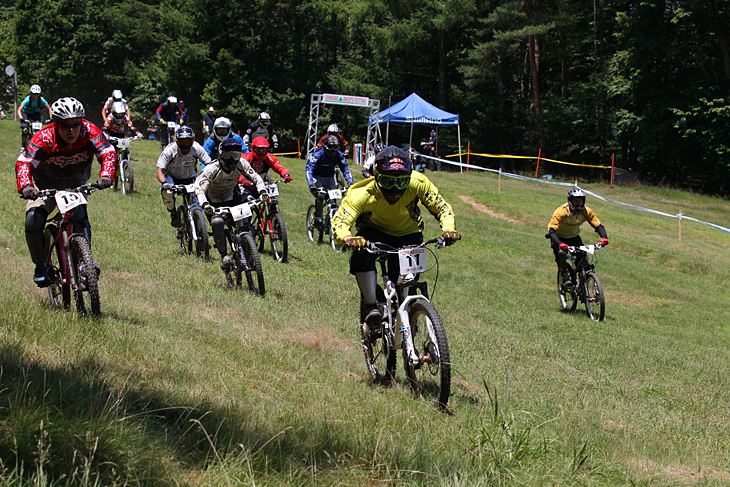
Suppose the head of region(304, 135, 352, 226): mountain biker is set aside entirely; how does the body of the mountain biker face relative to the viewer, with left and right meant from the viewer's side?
facing the viewer

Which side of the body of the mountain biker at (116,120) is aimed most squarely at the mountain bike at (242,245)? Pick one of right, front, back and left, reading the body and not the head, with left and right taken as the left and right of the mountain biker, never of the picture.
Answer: front

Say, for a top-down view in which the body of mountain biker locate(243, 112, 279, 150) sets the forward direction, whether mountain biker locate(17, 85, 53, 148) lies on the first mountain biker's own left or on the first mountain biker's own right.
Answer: on the first mountain biker's own right

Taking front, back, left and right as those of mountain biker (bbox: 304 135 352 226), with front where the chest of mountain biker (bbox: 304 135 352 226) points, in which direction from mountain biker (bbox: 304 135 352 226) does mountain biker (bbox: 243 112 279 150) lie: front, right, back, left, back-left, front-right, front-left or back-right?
back-right

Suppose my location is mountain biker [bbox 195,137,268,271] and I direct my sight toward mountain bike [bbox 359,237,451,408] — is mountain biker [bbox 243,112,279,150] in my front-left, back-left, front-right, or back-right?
back-left

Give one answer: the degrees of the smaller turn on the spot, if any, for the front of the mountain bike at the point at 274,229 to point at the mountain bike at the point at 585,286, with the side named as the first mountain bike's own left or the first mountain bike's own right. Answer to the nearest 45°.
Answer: approximately 45° to the first mountain bike's own left

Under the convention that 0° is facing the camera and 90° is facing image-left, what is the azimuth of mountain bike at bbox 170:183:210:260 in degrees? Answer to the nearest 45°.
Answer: approximately 315°

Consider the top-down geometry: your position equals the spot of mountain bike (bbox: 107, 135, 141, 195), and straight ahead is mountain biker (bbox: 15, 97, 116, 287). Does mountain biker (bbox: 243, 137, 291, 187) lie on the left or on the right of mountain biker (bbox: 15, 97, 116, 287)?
left

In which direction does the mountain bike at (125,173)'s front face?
toward the camera

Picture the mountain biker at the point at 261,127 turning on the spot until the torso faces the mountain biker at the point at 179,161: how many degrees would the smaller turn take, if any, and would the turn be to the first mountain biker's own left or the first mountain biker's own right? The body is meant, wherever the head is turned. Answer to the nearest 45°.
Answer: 0° — they already face them

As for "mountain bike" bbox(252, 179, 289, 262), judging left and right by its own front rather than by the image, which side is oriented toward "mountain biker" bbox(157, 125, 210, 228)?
right

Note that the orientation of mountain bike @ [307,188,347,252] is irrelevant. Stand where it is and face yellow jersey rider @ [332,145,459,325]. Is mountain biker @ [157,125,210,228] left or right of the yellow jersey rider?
right

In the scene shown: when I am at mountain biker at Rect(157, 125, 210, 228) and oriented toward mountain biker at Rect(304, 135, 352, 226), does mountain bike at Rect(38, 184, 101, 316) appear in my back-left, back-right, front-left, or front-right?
back-right

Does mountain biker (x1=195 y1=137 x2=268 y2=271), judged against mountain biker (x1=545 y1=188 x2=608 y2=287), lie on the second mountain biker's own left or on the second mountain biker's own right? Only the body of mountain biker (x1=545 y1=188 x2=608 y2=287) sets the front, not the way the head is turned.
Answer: on the second mountain biker's own right

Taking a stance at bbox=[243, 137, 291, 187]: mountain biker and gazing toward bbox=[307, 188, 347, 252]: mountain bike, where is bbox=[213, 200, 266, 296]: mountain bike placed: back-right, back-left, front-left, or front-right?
back-right

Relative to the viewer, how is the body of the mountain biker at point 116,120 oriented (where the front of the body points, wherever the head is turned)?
toward the camera
